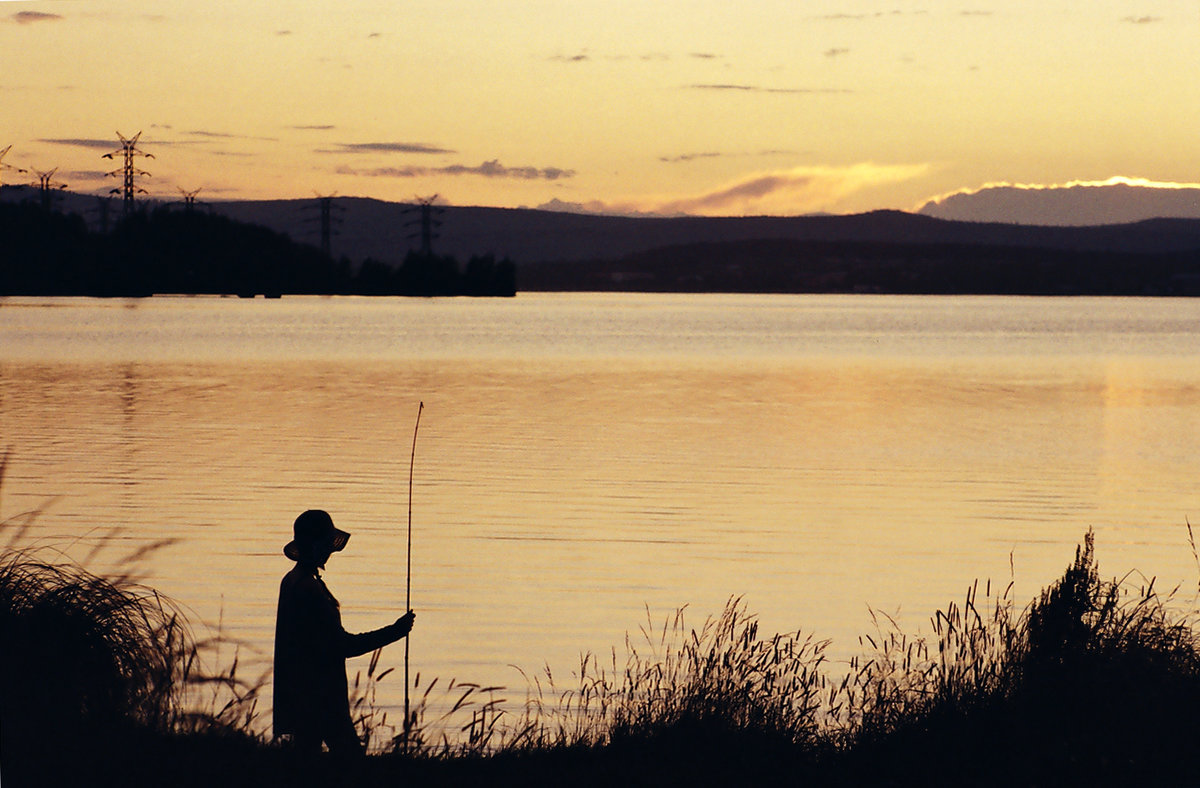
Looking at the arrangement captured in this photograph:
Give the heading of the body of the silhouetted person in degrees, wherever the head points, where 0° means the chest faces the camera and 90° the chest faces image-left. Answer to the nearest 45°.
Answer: approximately 270°

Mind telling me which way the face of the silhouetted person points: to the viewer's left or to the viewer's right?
to the viewer's right
